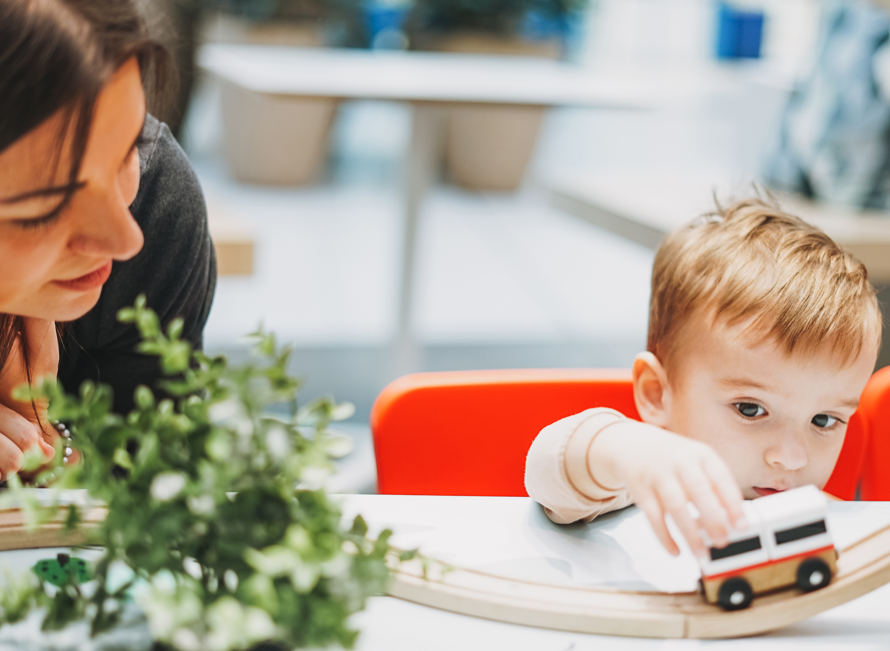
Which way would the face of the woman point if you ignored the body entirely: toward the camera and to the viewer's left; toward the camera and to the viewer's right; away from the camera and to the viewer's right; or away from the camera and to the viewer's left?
toward the camera and to the viewer's right

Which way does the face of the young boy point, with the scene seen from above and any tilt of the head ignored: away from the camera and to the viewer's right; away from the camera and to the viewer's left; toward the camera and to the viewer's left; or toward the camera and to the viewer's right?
toward the camera and to the viewer's right

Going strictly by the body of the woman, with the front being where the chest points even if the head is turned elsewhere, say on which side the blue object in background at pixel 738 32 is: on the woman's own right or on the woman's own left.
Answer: on the woman's own left

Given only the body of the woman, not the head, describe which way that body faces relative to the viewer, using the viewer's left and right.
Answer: facing the viewer and to the right of the viewer

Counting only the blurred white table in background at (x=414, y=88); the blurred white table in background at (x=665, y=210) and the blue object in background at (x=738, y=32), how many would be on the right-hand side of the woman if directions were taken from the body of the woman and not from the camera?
0
